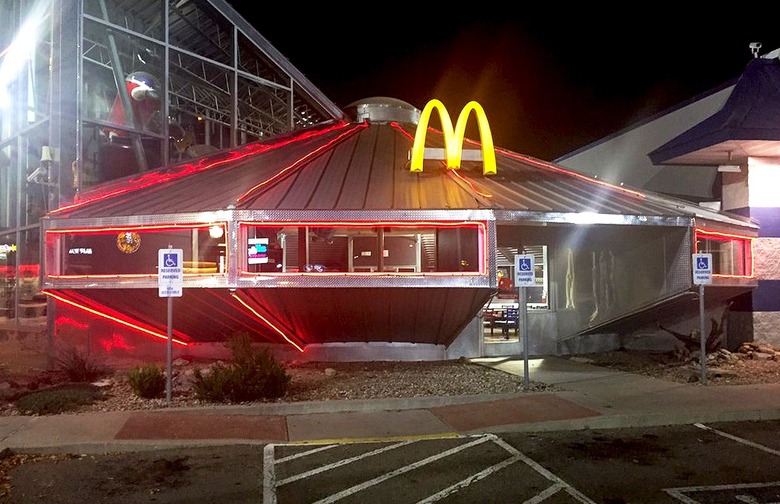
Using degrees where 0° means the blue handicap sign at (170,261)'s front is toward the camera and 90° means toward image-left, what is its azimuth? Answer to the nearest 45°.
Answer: approximately 0°

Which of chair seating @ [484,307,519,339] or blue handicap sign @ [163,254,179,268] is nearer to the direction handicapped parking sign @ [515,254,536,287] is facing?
the blue handicap sign

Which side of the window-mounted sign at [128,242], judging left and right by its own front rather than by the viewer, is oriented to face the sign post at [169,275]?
front

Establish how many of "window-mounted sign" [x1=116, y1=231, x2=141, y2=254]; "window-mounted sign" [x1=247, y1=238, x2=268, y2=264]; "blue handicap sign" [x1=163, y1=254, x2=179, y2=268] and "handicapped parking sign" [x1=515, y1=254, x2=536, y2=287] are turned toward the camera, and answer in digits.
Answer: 4

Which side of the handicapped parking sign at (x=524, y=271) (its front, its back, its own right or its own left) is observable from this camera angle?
front

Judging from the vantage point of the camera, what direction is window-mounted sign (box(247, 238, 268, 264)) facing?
facing the viewer

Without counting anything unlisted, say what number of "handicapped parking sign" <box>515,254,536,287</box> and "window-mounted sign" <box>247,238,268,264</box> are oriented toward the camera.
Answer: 2

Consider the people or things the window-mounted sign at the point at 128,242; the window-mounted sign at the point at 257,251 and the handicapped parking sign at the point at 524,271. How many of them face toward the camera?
3

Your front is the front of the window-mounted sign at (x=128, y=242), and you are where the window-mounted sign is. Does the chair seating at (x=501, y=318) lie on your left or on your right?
on your left

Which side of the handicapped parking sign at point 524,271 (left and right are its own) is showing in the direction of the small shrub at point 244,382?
right

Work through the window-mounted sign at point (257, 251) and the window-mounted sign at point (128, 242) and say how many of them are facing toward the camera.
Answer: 2

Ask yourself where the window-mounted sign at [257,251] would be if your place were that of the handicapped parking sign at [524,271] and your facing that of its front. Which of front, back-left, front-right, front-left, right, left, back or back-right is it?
right
